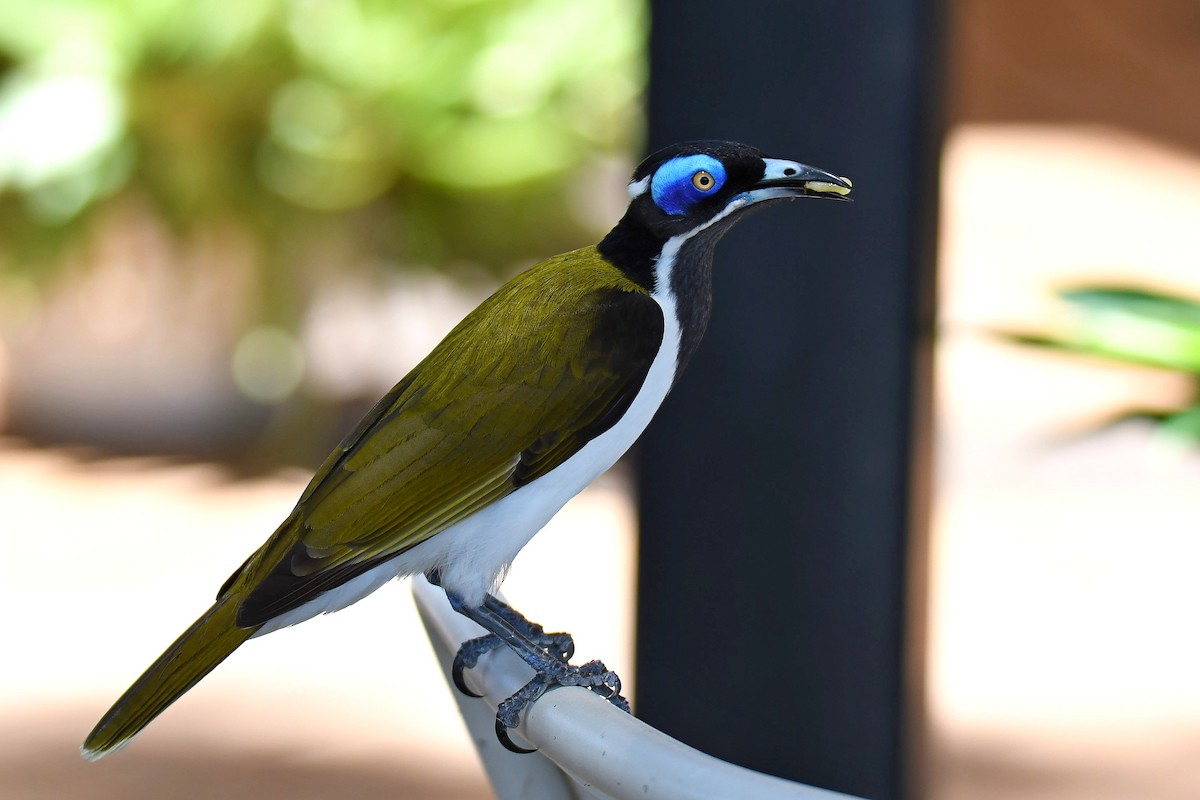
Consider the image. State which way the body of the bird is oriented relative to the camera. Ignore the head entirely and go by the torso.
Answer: to the viewer's right
